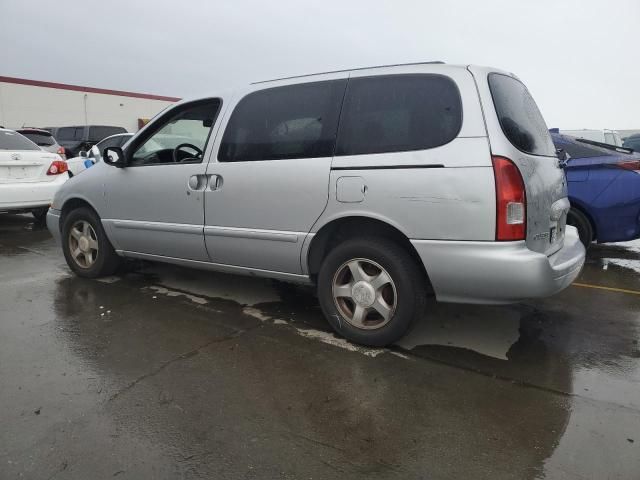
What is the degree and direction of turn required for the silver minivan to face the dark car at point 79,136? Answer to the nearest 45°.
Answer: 0° — it already faces it

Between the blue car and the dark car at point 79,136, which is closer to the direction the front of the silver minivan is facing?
the dark car

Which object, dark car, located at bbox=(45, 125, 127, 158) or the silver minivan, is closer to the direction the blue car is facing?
the dark car

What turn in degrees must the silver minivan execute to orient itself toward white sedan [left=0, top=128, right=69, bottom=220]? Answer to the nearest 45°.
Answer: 0° — it already faces it

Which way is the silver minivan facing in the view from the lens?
facing away from the viewer and to the left of the viewer

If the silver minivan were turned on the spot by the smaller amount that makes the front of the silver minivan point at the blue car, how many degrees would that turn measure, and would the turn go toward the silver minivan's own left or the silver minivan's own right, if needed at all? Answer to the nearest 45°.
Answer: approximately 90° to the silver minivan's own right

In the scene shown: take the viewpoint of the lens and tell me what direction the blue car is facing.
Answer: facing away from the viewer and to the left of the viewer

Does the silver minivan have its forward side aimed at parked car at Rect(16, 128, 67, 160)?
yes
